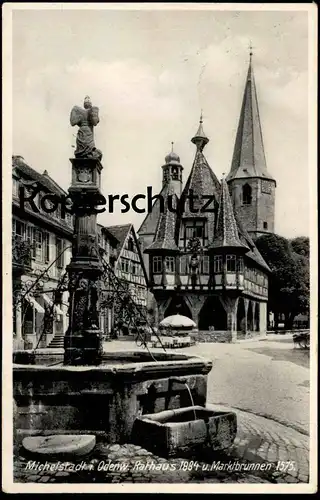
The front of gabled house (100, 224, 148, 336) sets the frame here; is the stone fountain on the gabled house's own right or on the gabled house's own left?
on the gabled house's own right

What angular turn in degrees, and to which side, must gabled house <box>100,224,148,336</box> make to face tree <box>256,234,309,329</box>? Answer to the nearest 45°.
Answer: approximately 45° to its left

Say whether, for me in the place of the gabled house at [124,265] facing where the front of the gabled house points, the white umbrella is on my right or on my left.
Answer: on my left

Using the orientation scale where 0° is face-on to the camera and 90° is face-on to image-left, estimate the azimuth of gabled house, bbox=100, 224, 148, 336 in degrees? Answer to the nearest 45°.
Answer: approximately 315°
